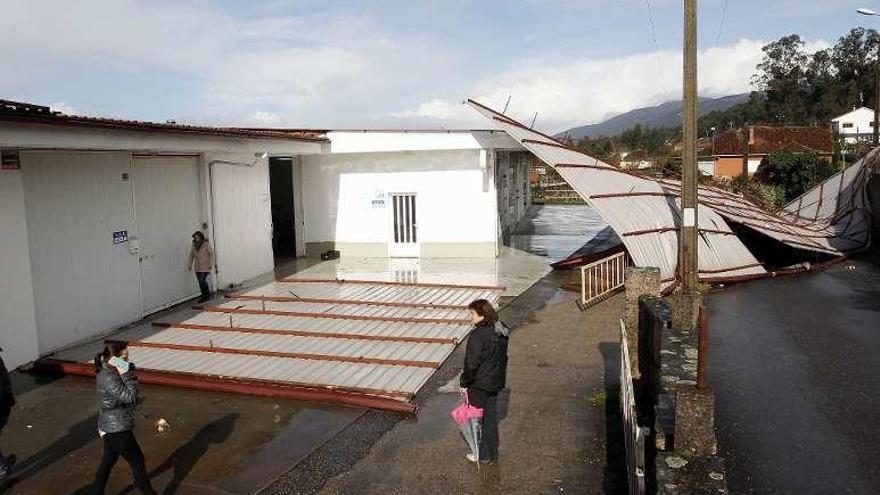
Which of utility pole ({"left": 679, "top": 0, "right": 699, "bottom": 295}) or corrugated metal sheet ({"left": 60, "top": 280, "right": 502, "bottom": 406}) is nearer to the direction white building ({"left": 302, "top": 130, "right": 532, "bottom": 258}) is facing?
the corrugated metal sheet

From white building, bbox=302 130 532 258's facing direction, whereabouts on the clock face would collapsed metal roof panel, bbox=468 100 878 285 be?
The collapsed metal roof panel is roughly at 10 o'clock from the white building.

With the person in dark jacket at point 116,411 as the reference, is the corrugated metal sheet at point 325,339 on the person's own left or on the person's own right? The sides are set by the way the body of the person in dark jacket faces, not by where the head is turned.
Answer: on the person's own left

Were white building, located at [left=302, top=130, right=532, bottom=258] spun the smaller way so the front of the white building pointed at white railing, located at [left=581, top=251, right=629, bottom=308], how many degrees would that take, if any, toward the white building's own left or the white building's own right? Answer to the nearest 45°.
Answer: approximately 45° to the white building's own left

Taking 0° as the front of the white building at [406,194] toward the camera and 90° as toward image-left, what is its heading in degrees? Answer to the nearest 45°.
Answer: approximately 0°

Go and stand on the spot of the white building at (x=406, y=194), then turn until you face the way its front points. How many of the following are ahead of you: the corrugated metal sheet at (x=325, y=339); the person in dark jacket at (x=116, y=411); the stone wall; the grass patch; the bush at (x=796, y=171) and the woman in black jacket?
5

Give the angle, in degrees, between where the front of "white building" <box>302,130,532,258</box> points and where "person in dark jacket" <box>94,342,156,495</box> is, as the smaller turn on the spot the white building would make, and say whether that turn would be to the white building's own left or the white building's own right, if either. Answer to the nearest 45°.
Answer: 0° — it already faces them

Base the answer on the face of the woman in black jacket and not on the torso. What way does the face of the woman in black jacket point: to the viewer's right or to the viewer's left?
to the viewer's left

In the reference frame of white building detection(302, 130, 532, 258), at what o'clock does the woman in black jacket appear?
The woman in black jacket is roughly at 12 o'clock from the white building.
